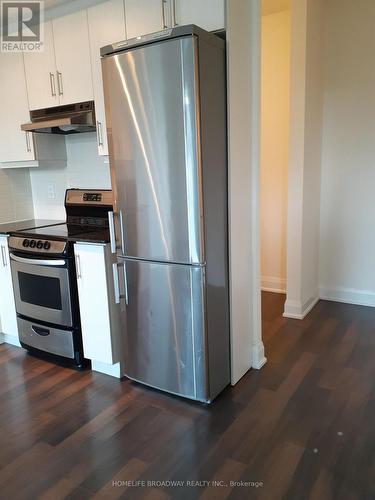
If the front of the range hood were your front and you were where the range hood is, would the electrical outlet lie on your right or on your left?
on your right

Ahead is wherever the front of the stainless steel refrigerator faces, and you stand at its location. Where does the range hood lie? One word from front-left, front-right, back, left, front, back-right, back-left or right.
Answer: right

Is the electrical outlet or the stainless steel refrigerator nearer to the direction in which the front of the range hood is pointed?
the stainless steel refrigerator

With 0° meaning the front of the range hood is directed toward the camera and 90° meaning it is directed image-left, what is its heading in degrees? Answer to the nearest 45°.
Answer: approximately 45°

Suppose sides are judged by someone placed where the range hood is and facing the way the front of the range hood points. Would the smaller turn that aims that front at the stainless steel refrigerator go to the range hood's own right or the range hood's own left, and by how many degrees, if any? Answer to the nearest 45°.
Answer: approximately 90° to the range hood's own left

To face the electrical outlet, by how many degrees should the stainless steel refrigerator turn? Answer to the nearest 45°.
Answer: approximately 90° to its right

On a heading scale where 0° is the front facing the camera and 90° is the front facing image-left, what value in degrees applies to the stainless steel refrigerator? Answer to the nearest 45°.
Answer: approximately 45°
